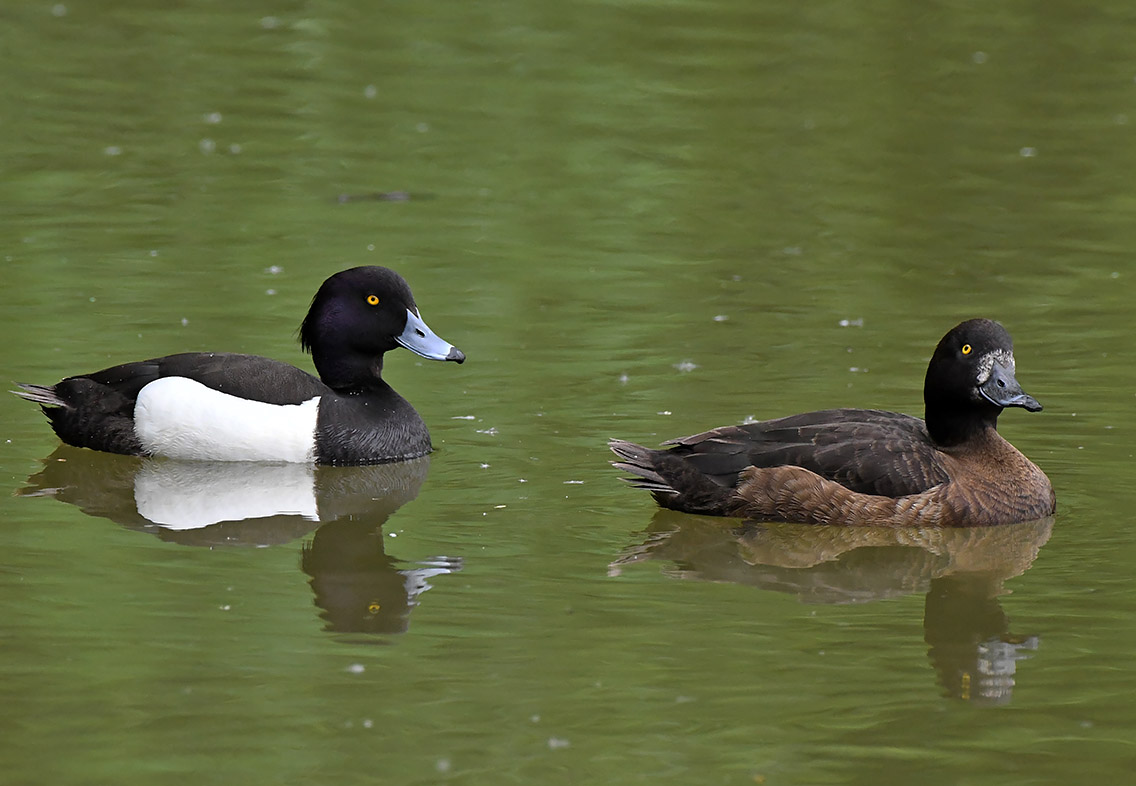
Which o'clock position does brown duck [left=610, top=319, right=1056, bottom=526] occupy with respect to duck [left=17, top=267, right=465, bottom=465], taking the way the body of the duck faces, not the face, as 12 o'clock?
The brown duck is roughly at 1 o'clock from the duck.

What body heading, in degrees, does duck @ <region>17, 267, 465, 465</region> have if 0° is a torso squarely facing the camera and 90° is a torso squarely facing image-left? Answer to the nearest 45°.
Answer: approximately 270°

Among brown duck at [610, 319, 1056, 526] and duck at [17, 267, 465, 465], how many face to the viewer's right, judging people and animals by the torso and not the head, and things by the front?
2

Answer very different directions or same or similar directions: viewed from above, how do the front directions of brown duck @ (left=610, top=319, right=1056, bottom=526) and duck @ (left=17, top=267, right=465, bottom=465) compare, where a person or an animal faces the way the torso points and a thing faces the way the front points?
same or similar directions

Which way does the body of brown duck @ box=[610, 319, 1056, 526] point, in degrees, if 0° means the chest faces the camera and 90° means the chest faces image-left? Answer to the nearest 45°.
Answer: approximately 270°

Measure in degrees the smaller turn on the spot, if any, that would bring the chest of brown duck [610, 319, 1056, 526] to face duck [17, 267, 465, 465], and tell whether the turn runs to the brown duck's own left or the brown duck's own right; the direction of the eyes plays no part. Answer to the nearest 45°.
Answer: approximately 180°
